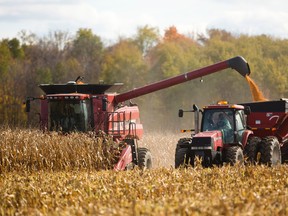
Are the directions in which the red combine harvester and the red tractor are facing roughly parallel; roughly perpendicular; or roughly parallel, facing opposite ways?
roughly parallel

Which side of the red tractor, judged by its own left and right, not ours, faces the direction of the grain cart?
back

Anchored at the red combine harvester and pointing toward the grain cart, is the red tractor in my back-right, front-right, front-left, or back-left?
front-right

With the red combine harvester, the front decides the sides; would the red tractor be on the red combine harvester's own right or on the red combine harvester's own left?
on the red combine harvester's own left

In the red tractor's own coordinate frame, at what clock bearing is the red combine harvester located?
The red combine harvester is roughly at 2 o'clock from the red tractor.

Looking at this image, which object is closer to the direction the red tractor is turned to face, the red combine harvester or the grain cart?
the red combine harvester

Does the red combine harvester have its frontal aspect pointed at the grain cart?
no

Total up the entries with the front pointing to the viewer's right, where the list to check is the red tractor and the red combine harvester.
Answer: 0

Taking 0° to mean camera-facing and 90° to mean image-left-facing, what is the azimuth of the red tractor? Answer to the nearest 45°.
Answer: approximately 45°
